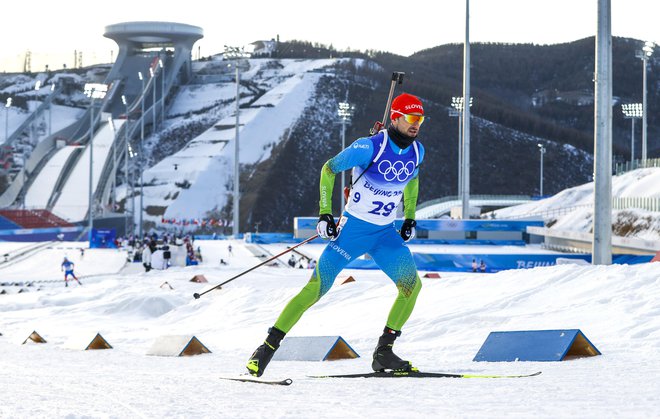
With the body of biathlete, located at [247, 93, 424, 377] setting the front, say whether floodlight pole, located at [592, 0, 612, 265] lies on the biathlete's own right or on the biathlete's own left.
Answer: on the biathlete's own left

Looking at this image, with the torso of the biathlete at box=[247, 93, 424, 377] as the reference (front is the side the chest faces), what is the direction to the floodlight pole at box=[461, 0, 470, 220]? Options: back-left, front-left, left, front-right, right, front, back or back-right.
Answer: back-left

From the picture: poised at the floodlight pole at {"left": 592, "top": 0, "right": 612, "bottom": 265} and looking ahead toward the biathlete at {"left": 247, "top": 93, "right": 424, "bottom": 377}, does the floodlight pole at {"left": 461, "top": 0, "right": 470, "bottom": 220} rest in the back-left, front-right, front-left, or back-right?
back-right

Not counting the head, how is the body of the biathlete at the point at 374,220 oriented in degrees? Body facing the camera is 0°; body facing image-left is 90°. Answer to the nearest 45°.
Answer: approximately 315°
